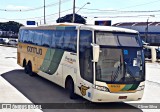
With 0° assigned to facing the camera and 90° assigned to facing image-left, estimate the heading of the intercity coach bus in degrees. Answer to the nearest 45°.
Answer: approximately 315°
